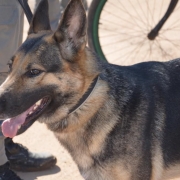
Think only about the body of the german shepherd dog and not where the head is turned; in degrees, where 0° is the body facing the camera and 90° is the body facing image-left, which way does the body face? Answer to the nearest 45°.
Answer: approximately 90°
